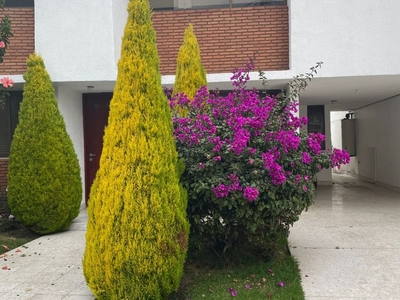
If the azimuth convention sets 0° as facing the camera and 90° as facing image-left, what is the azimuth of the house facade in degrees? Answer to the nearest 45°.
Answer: approximately 0°

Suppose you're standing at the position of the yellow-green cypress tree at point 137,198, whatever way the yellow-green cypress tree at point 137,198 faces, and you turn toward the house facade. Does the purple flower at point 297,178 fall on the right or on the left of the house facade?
right

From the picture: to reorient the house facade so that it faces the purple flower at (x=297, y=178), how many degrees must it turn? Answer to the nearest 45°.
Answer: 0° — it already faces it

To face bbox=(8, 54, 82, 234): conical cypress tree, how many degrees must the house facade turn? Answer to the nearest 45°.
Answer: approximately 90° to its right

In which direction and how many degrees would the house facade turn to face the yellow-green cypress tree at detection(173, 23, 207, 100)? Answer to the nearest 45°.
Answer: approximately 45° to its right
